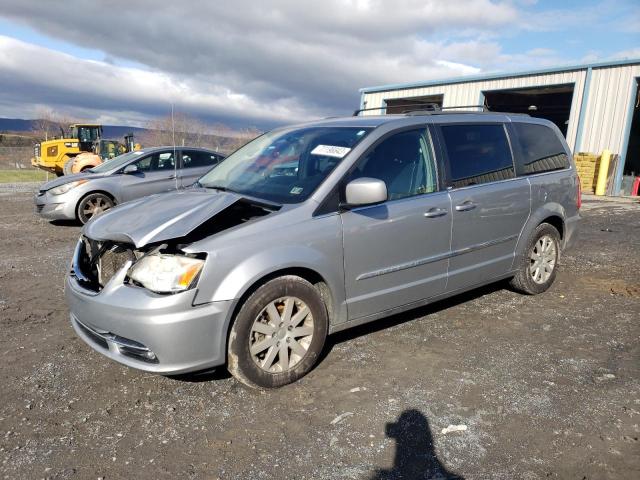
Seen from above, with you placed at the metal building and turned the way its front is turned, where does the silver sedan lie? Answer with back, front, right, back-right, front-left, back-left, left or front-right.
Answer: front

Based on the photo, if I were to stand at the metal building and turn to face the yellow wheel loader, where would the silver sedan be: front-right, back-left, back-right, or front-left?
front-left

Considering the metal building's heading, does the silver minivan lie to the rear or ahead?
ahead

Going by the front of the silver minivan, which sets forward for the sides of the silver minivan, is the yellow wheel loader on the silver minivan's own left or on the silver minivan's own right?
on the silver minivan's own right

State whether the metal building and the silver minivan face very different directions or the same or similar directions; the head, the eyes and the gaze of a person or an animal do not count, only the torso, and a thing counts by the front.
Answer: same or similar directions

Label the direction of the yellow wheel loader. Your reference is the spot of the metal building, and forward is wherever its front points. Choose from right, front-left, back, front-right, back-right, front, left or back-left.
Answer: front-right

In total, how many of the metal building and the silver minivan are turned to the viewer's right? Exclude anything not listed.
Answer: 0

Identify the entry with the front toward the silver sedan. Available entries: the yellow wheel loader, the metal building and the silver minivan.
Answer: the metal building

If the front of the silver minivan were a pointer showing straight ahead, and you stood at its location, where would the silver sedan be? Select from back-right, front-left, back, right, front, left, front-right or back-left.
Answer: right
